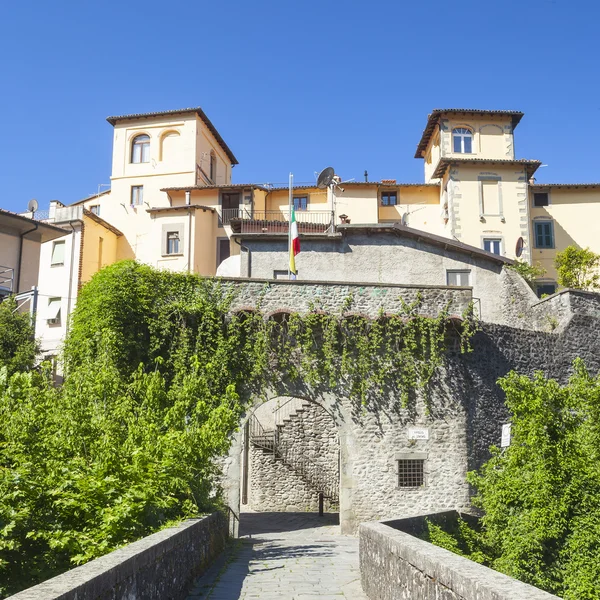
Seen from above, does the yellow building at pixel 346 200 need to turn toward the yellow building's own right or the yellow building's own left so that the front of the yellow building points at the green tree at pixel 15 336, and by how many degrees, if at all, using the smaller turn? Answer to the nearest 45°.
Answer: approximately 45° to the yellow building's own right

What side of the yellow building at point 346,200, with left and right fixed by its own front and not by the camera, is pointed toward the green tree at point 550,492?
front

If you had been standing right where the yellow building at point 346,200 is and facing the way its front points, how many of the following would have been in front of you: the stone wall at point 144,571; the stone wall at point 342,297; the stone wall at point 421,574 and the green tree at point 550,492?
4

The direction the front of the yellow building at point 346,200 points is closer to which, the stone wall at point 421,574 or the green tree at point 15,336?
the stone wall

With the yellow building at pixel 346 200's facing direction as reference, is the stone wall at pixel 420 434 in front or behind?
in front

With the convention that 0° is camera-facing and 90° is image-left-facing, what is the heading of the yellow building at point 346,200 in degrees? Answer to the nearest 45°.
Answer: approximately 0°

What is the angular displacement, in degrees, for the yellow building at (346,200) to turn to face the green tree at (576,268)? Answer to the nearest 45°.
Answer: approximately 90° to its left

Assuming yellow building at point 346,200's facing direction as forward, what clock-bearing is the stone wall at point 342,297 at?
The stone wall is roughly at 12 o'clock from the yellow building.

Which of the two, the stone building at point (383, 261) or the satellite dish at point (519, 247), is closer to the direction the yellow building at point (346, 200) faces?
the stone building

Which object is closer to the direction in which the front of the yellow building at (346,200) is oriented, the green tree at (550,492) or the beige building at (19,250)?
the green tree

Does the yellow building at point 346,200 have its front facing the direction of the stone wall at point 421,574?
yes

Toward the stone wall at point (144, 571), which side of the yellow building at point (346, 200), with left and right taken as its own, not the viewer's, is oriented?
front
